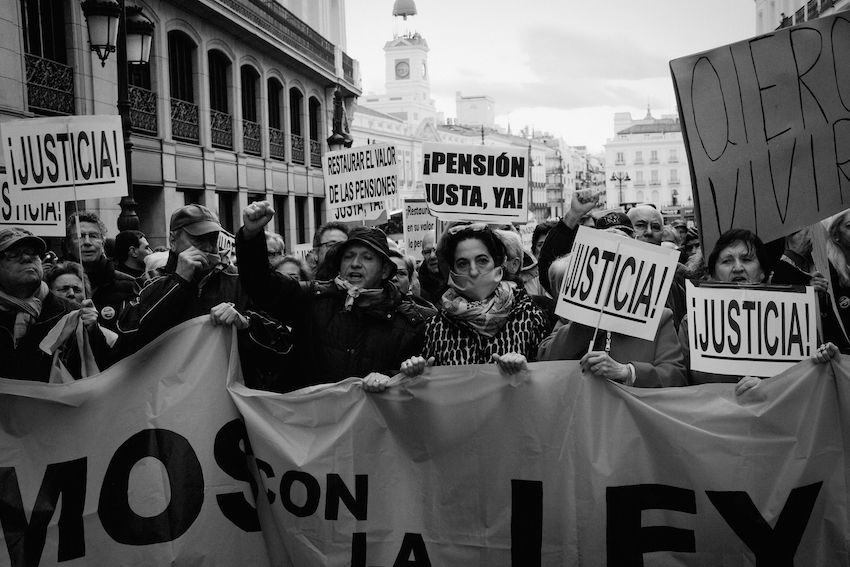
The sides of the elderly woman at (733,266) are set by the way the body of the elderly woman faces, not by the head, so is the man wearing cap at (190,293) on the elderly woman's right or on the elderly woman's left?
on the elderly woman's right

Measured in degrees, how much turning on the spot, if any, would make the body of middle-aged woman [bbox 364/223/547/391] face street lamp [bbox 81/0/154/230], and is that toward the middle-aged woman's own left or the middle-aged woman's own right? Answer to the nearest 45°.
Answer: approximately 135° to the middle-aged woman's own right

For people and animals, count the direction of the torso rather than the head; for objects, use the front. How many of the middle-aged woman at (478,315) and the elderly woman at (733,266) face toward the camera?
2

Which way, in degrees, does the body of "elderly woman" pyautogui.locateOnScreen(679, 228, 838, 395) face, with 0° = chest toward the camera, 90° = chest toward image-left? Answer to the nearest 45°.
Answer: approximately 0°

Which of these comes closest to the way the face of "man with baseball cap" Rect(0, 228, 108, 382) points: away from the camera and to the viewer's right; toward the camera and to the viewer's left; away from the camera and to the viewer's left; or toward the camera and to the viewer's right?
toward the camera and to the viewer's right

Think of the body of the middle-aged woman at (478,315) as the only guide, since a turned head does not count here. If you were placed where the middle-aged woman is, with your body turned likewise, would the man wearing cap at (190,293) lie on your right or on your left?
on your right

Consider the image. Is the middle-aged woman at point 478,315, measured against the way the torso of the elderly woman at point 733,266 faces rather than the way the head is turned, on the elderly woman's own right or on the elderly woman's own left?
on the elderly woman's own right

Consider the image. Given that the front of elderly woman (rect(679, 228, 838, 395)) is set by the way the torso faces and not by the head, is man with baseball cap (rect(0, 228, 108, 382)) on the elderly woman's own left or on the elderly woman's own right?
on the elderly woman's own right

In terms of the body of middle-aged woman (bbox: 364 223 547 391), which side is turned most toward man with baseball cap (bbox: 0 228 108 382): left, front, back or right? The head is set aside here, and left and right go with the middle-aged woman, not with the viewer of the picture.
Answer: right

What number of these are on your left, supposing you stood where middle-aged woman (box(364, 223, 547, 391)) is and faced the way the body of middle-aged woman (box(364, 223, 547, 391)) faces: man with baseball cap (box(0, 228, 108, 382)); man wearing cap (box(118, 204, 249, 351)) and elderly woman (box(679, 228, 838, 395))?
1

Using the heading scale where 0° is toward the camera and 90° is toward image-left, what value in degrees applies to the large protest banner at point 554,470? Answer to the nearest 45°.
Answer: approximately 0°
